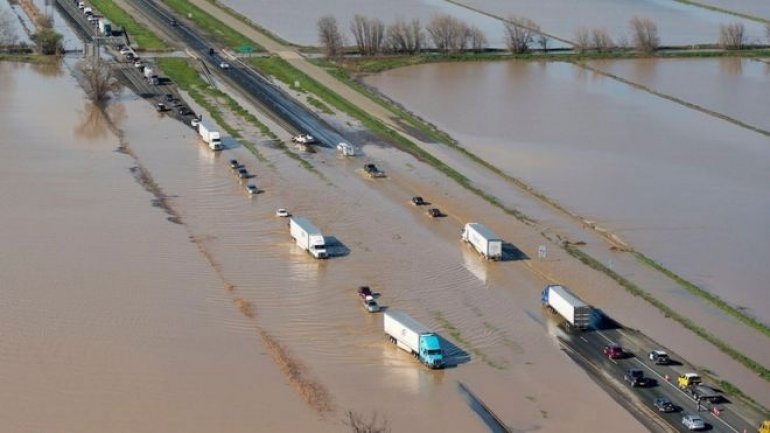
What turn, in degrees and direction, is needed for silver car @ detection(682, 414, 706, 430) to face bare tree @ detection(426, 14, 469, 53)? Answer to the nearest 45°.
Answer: approximately 45° to its right

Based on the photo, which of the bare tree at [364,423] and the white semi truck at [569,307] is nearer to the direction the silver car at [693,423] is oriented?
the white semi truck

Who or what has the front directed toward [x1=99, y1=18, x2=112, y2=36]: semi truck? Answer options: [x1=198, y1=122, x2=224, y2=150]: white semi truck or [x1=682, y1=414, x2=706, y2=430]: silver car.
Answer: the silver car

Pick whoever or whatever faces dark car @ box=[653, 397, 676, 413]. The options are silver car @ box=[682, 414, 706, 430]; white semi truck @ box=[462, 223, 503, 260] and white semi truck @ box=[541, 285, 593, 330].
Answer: the silver car

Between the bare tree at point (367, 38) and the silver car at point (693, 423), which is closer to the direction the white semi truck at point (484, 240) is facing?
the bare tree

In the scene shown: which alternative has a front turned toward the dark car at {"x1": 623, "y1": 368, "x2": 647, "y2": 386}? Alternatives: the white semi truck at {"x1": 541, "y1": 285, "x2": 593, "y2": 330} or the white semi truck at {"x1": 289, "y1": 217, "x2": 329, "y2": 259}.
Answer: the white semi truck at {"x1": 289, "y1": 217, "x2": 329, "y2": 259}

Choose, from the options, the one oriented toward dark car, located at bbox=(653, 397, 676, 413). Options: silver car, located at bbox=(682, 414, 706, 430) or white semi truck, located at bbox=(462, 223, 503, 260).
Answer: the silver car

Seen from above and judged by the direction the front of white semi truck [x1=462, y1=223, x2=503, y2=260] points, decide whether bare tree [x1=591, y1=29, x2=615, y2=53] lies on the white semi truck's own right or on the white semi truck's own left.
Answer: on the white semi truck's own right

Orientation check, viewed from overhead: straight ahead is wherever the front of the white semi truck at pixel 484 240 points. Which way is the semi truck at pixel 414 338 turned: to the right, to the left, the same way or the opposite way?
the opposite way

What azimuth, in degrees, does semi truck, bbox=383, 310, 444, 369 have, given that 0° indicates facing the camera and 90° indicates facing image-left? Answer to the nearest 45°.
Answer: approximately 315°

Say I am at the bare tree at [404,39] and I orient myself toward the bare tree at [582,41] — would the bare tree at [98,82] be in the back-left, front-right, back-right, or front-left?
back-right

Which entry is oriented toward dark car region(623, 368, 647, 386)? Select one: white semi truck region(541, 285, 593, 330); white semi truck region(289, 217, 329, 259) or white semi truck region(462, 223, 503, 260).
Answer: white semi truck region(289, 217, 329, 259)
